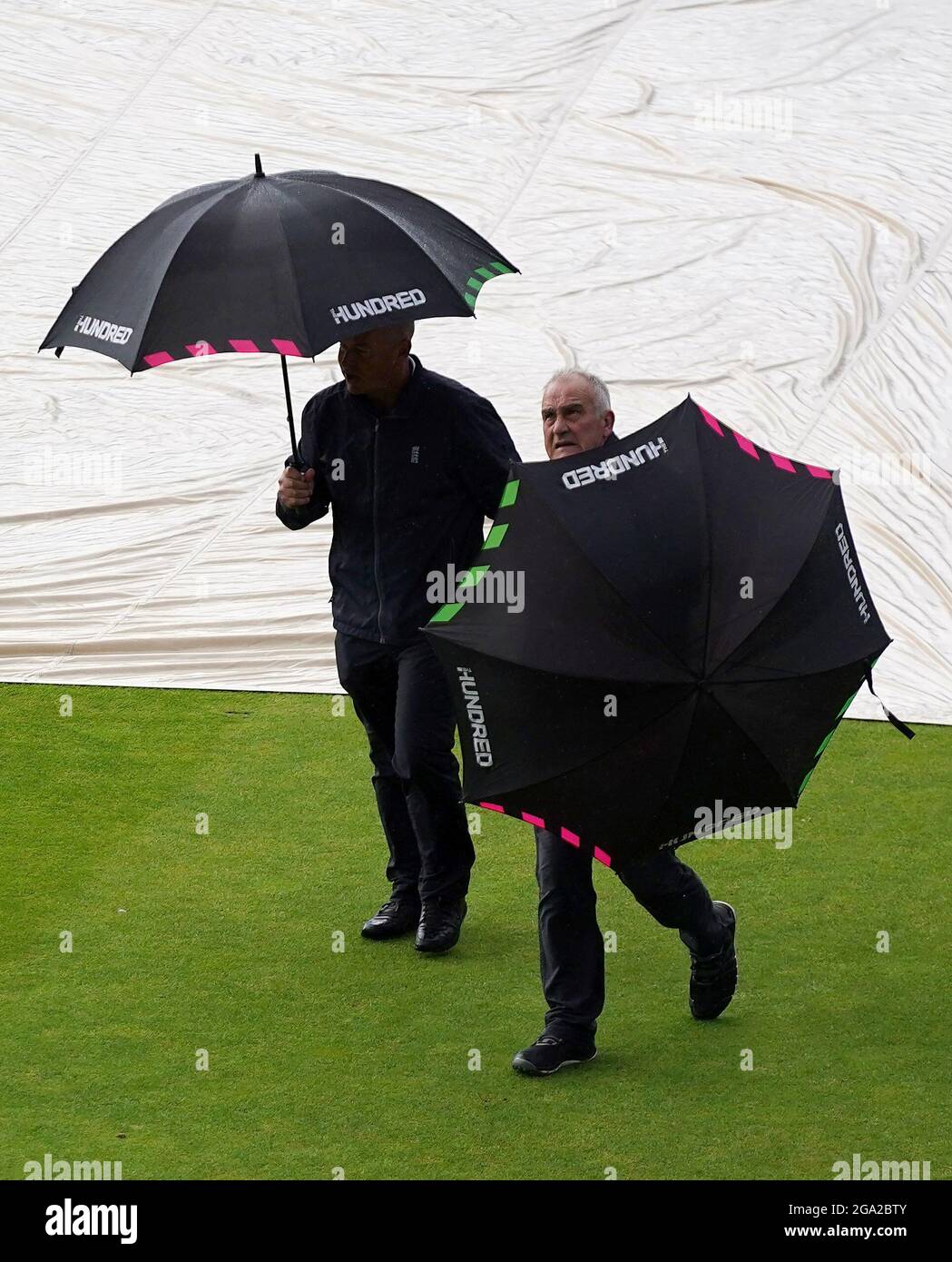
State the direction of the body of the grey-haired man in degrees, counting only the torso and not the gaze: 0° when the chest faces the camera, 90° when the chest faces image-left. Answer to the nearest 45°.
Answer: approximately 45°
